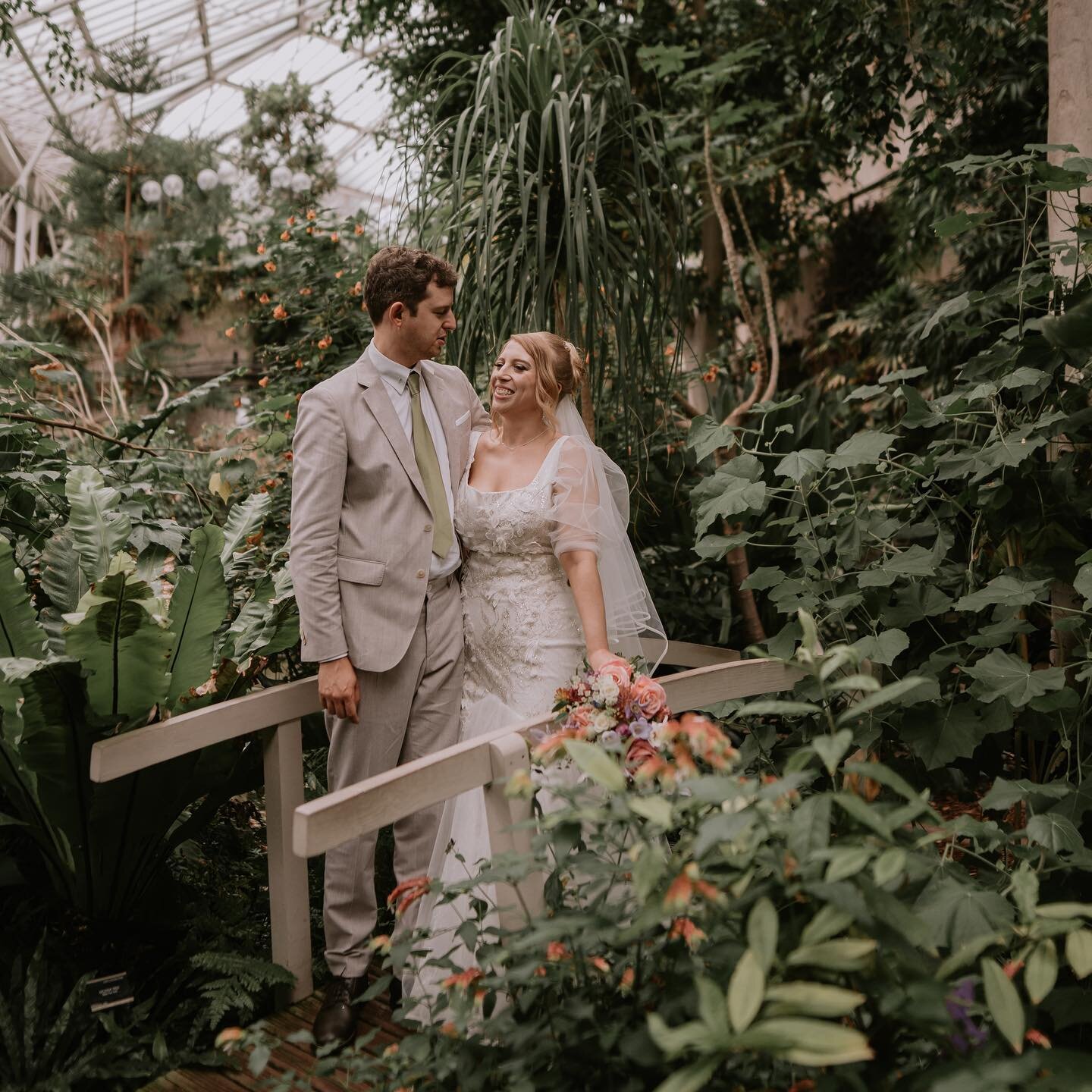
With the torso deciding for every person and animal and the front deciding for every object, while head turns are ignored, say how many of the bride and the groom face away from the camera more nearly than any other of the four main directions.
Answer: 0

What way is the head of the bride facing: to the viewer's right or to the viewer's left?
to the viewer's left

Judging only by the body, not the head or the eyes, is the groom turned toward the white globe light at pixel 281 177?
no

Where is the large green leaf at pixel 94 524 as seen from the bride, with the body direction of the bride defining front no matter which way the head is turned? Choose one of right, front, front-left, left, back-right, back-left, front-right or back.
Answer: front-right

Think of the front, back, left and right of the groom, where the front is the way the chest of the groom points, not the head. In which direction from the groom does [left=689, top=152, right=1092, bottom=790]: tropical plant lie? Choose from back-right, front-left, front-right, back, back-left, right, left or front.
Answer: front-left

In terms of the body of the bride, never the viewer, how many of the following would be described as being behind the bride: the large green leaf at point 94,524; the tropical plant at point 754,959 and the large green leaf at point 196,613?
0

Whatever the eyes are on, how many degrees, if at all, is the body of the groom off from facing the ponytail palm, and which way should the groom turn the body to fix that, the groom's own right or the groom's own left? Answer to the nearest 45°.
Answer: approximately 90° to the groom's own left

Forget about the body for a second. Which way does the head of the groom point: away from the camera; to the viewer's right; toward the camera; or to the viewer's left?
to the viewer's right

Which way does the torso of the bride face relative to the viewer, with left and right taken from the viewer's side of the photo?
facing the viewer and to the left of the viewer

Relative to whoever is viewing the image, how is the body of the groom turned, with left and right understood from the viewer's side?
facing the viewer and to the right of the viewer
